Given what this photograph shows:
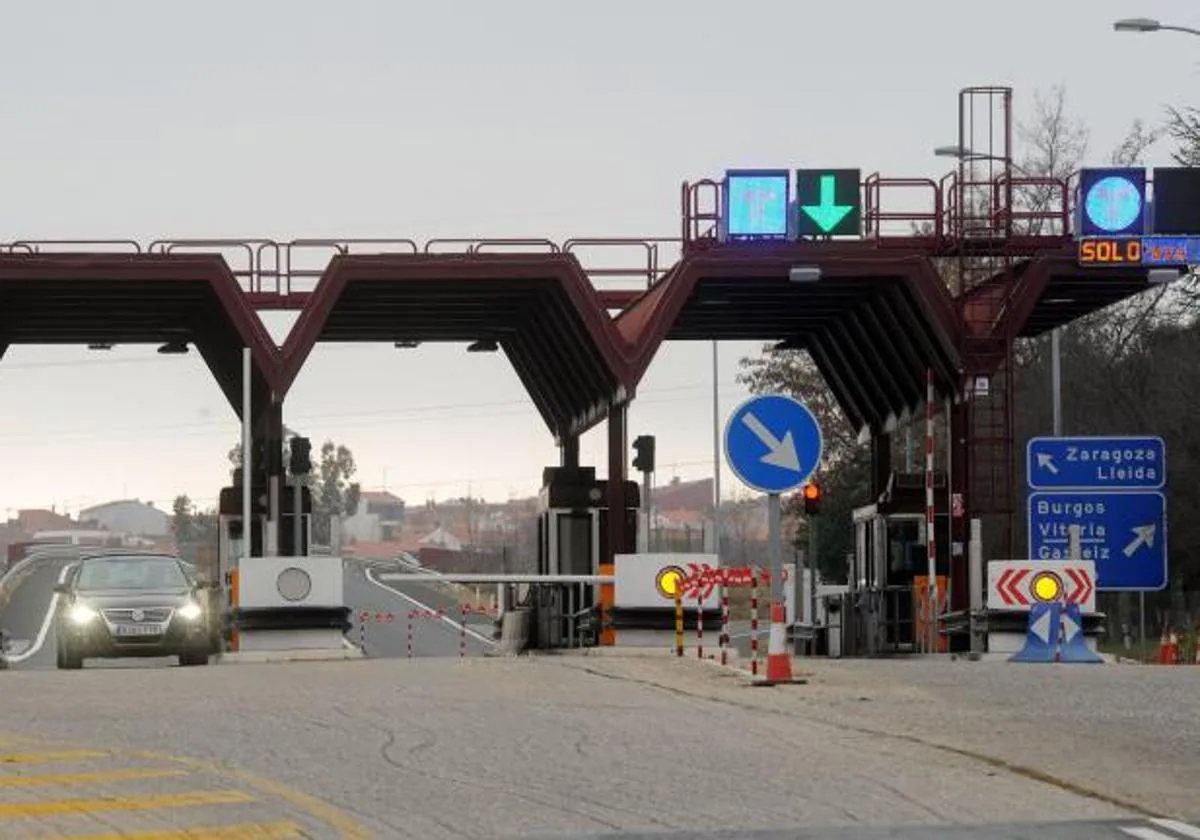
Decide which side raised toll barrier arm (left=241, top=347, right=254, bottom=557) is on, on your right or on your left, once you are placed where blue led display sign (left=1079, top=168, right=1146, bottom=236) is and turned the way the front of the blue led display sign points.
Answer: on your right

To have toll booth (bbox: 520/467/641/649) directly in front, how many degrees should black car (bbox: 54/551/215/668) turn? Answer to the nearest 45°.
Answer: approximately 135° to its left

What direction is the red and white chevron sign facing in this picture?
toward the camera

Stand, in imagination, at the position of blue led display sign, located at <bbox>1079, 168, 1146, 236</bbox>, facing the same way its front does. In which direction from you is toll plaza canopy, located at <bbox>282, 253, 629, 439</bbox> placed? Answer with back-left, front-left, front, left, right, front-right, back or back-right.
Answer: right

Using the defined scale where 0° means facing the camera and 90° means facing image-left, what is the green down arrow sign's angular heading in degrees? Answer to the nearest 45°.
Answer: approximately 0°

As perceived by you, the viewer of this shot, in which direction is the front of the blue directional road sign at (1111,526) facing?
facing the viewer

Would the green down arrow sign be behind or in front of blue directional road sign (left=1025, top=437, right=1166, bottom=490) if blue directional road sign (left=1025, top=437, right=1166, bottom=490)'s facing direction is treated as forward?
behind
